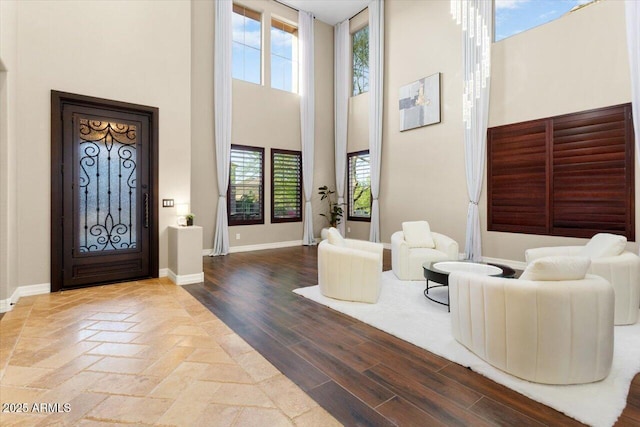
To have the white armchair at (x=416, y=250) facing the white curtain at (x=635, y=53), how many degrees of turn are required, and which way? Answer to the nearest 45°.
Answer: approximately 45° to its left

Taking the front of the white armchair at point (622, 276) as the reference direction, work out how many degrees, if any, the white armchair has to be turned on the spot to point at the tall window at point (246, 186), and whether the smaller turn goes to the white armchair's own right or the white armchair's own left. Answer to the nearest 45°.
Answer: approximately 45° to the white armchair's own right

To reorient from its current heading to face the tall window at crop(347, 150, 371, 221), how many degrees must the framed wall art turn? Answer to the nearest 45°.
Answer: approximately 90° to its right

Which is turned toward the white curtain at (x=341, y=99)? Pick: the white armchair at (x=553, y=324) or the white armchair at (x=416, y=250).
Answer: the white armchair at (x=553, y=324)

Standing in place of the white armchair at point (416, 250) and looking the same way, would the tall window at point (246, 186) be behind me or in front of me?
behind

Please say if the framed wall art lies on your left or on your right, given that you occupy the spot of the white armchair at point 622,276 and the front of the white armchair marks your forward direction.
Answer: on your right

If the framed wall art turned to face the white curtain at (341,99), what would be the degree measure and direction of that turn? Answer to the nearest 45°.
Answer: approximately 90° to its right

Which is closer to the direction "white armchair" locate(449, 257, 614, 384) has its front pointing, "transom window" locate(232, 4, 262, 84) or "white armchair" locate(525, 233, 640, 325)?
the transom window

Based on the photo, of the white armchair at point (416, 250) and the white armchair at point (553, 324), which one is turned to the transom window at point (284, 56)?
the white armchair at point (553, 324)

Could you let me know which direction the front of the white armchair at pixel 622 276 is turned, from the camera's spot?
facing the viewer and to the left of the viewer

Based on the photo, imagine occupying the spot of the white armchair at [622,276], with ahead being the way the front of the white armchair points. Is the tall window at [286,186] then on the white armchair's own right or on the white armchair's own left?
on the white armchair's own right

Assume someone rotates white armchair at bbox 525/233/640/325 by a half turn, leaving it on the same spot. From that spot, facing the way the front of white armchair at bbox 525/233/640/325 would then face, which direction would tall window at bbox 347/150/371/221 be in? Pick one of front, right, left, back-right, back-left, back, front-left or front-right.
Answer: left

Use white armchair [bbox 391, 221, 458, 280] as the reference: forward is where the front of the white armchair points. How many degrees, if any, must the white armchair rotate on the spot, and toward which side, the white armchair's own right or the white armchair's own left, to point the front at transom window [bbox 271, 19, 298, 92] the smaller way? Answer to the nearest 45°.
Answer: approximately 180°

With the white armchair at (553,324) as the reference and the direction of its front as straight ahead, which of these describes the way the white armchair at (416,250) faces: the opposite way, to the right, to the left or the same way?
the opposite way

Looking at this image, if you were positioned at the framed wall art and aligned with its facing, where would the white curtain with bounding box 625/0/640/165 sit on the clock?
The white curtain is roughly at 9 o'clock from the framed wall art.

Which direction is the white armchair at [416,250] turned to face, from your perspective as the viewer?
facing the viewer and to the right of the viewer

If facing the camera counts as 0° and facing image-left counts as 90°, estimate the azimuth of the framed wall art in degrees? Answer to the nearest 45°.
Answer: approximately 45°

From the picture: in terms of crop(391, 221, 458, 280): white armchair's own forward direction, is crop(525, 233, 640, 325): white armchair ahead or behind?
ahead

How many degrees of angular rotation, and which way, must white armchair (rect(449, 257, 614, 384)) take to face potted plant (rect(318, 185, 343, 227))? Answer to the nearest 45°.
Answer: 0° — it already faces it
